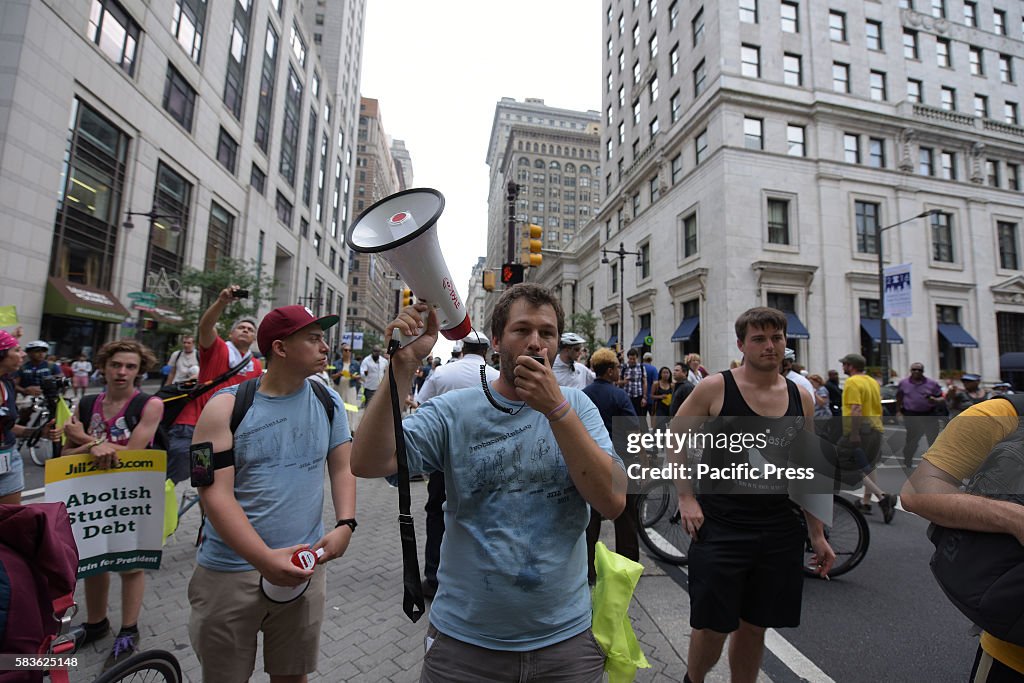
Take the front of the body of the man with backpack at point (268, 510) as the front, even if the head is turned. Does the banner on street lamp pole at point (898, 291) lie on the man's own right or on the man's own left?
on the man's own left

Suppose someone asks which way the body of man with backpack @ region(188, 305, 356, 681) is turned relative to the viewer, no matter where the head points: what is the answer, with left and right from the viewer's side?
facing the viewer and to the right of the viewer

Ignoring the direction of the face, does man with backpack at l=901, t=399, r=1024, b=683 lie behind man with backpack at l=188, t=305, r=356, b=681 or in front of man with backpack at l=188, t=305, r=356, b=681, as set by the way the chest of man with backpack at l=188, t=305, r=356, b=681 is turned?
in front

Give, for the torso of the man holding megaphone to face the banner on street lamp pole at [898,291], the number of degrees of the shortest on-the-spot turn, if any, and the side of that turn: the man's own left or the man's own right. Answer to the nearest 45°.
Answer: approximately 135° to the man's own left

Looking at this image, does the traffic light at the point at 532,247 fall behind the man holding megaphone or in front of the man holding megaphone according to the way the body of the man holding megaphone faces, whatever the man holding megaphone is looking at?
behind

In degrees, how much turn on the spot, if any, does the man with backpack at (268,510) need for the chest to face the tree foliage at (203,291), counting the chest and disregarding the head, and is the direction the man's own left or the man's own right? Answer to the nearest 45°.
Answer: approximately 135° to the man's own left

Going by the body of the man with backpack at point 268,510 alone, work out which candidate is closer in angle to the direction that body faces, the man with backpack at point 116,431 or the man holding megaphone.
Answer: the man holding megaphone

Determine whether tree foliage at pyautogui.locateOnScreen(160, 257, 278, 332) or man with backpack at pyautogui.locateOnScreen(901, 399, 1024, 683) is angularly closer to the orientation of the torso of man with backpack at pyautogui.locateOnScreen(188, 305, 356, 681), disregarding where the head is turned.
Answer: the man with backpack

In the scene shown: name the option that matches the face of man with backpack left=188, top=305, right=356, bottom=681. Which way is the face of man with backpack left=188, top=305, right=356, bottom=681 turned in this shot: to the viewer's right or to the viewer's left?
to the viewer's right

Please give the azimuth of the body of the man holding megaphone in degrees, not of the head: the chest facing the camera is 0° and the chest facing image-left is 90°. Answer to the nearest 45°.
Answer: approximately 0°

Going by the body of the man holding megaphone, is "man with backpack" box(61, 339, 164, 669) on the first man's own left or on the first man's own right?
on the first man's own right

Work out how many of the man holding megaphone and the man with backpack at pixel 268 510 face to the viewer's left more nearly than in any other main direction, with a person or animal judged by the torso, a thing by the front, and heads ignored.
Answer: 0
